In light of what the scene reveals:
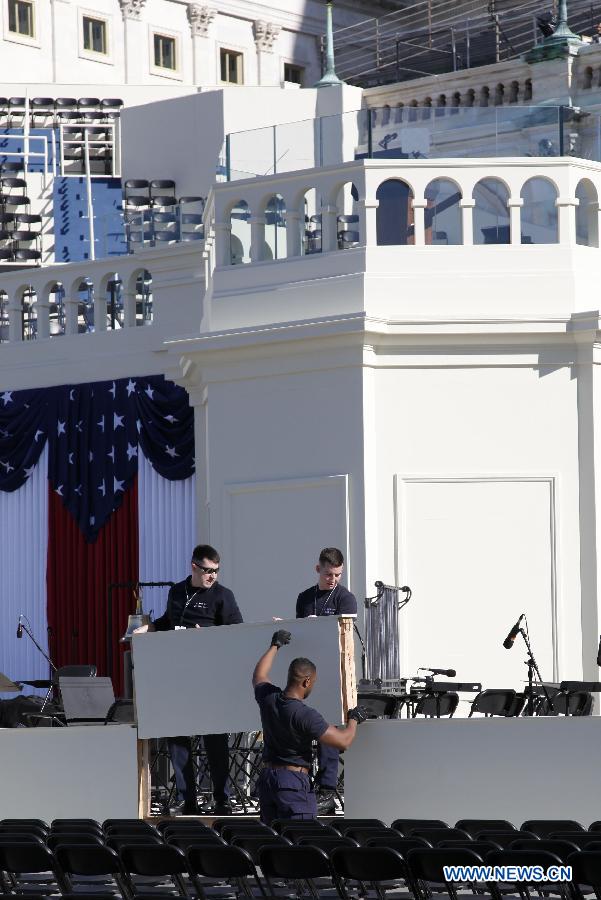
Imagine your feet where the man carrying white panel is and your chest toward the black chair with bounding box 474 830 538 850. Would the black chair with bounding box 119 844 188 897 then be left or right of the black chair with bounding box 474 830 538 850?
right

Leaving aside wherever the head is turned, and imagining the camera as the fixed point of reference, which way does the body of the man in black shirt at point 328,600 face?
toward the camera

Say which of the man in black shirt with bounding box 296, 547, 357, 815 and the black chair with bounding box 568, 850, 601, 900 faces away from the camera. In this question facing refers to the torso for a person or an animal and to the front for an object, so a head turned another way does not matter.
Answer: the black chair

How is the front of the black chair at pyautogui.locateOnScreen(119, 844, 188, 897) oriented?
away from the camera

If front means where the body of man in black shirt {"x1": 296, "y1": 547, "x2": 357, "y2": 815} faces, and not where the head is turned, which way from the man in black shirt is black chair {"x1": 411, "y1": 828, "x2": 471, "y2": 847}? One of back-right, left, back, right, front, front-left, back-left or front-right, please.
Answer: front

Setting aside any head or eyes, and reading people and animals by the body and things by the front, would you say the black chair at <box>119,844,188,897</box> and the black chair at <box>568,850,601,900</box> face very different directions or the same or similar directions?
same or similar directions

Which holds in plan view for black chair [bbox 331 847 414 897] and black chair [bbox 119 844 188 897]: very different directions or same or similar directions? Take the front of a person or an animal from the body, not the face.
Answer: same or similar directions

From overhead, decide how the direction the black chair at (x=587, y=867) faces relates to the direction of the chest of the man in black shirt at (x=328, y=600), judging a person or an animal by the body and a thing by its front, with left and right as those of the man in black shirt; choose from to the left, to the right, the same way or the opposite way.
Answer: the opposite way

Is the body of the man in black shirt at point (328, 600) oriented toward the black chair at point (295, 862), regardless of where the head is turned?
yes

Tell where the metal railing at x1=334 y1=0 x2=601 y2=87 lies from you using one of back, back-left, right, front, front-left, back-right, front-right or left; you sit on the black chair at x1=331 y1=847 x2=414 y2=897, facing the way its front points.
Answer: front

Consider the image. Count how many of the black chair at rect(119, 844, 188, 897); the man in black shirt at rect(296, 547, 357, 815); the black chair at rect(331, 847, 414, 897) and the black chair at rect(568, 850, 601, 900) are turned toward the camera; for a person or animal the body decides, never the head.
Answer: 1

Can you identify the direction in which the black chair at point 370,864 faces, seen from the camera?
facing away from the viewer

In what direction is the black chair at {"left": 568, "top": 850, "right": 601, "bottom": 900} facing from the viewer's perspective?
away from the camera

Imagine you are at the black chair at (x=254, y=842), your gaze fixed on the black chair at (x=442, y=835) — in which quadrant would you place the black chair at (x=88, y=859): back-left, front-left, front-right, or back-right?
back-right

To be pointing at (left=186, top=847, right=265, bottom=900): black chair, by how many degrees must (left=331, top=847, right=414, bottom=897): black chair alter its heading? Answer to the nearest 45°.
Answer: approximately 90° to its left

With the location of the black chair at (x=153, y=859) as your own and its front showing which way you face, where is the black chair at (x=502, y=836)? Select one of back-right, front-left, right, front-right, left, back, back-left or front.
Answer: right

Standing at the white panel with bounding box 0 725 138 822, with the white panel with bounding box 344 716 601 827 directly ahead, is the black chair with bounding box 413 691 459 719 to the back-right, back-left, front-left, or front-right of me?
front-left
